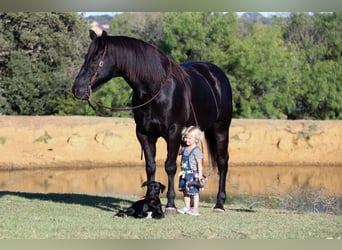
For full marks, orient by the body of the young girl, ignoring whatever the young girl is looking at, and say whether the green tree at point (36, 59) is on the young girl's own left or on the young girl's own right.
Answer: on the young girl's own right

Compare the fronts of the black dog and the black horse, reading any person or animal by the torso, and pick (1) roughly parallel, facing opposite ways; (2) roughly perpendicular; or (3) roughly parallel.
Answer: roughly perpendicular

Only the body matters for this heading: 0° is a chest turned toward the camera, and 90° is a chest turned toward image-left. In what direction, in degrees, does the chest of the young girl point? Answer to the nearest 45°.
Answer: approximately 45°

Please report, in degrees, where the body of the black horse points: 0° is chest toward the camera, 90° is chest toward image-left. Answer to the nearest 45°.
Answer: approximately 45°

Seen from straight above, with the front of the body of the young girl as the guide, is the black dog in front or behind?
in front

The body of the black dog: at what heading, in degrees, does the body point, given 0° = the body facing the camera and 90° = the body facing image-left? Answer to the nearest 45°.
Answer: approximately 315°

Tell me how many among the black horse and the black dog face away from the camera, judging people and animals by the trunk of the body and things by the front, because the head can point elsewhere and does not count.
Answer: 0
